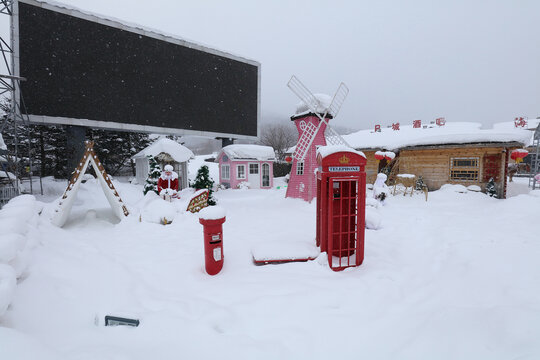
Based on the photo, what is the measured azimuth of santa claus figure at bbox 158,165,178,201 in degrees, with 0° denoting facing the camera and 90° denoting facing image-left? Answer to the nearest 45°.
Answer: approximately 0°

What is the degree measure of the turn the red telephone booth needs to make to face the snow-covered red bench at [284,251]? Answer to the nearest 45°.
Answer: approximately 90° to its right

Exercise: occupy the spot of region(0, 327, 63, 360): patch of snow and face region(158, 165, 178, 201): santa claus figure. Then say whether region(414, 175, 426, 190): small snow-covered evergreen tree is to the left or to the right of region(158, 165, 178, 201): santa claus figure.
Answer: right

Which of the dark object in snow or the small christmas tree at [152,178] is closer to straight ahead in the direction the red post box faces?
the dark object in snow

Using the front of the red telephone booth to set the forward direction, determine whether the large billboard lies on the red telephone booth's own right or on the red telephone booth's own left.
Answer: on the red telephone booth's own right

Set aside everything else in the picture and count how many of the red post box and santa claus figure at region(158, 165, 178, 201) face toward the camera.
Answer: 2

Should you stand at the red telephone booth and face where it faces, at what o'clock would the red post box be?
The red post box is roughly at 2 o'clock from the red telephone booth.

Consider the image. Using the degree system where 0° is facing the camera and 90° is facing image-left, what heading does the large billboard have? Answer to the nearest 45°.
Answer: approximately 315°

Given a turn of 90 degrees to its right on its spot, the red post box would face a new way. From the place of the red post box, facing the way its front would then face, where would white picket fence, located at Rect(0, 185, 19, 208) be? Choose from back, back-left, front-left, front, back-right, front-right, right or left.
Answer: front-right

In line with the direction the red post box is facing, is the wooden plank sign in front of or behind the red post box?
behind
